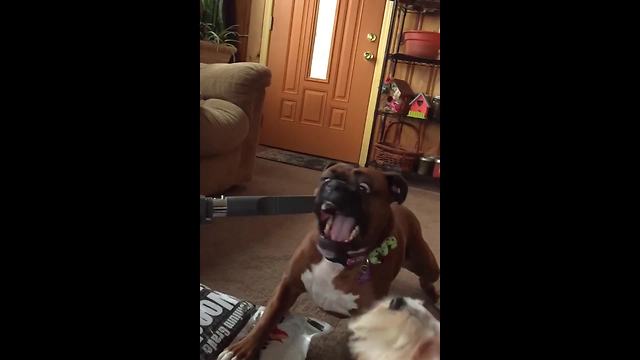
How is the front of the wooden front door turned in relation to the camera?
facing the viewer

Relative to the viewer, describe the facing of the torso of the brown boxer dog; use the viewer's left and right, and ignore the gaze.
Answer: facing the viewer and to the left of the viewer

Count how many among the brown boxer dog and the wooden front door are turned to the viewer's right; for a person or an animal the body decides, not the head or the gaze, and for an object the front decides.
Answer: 0
